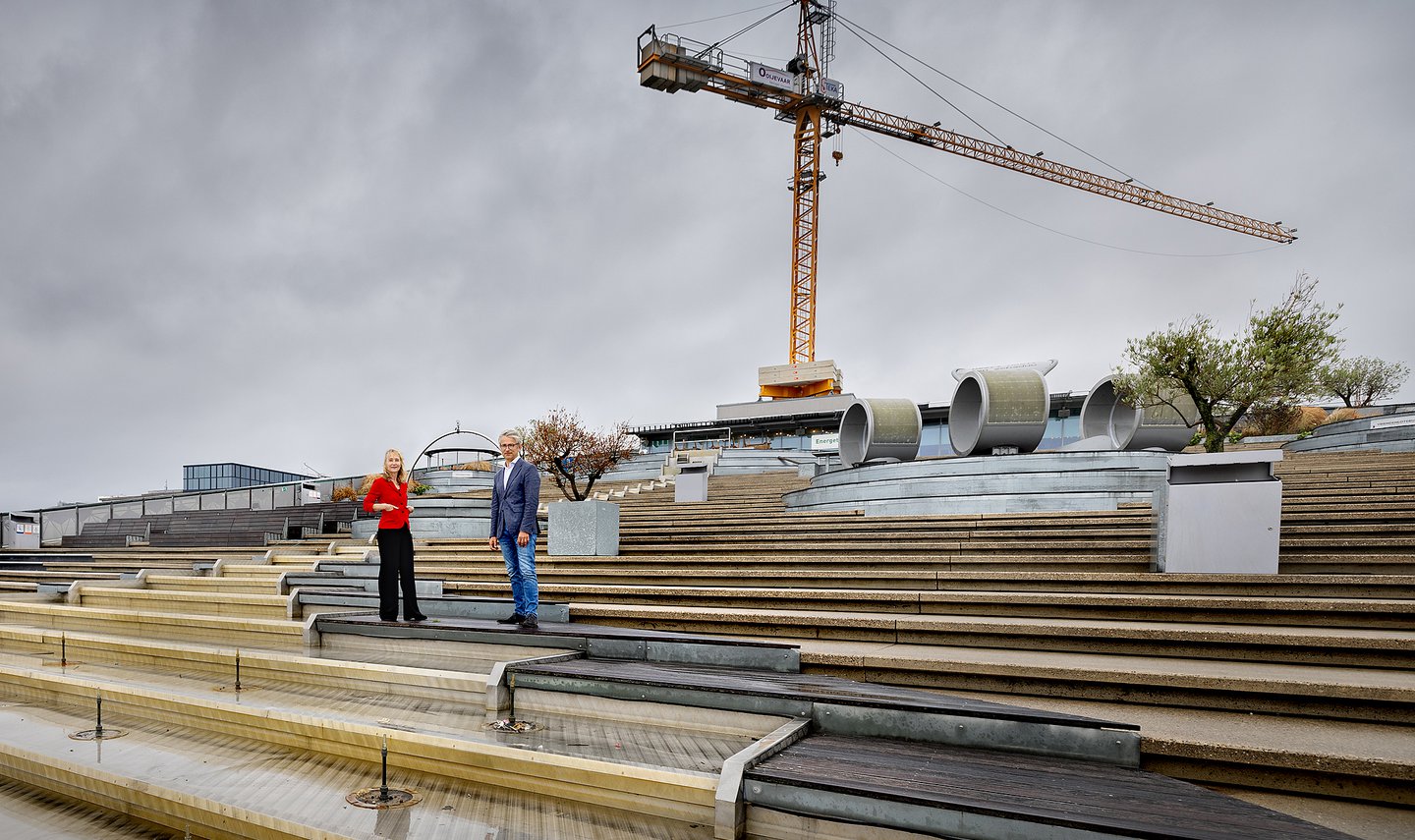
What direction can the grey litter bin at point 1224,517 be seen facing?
toward the camera

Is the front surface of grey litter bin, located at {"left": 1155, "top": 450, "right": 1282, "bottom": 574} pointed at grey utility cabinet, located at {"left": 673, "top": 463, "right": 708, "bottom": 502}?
no

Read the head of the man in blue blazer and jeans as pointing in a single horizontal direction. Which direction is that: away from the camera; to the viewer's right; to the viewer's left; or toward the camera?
toward the camera

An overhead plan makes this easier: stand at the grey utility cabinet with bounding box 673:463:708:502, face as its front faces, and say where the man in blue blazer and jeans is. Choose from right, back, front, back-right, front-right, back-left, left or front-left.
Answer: front

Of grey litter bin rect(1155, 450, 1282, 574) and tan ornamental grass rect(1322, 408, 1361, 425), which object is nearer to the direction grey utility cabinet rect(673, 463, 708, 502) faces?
the grey litter bin

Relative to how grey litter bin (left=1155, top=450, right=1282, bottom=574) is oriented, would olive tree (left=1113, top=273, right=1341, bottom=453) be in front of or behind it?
behind

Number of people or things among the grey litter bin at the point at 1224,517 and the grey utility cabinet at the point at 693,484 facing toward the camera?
2

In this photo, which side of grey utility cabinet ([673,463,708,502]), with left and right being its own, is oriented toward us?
front

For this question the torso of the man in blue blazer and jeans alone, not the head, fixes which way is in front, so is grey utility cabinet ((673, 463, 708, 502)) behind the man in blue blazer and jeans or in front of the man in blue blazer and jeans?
behind

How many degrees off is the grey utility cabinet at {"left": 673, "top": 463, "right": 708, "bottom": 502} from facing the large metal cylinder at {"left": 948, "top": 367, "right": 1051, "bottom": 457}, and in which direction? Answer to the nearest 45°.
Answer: approximately 45° to its left

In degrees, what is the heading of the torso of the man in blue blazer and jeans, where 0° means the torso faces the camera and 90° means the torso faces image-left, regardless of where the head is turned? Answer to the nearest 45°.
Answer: approximately 45°

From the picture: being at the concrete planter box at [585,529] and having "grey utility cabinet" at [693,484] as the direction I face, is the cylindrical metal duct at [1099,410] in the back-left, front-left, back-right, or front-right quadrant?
front-right
